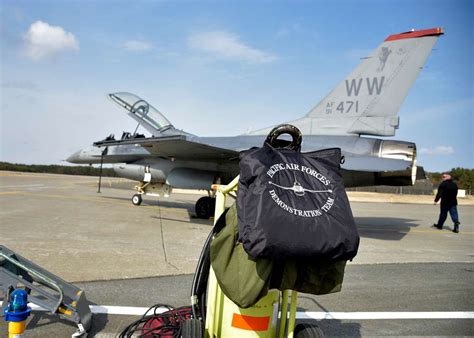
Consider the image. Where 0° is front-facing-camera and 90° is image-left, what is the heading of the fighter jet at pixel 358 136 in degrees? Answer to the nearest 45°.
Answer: approximately 135°

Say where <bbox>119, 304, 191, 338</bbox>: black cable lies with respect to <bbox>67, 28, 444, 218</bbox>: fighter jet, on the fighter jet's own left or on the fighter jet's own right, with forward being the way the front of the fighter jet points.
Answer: on the fighter jet's own left

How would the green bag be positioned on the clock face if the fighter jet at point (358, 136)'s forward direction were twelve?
The green bag is roughly at 8 o'clock from the fighter jet.
